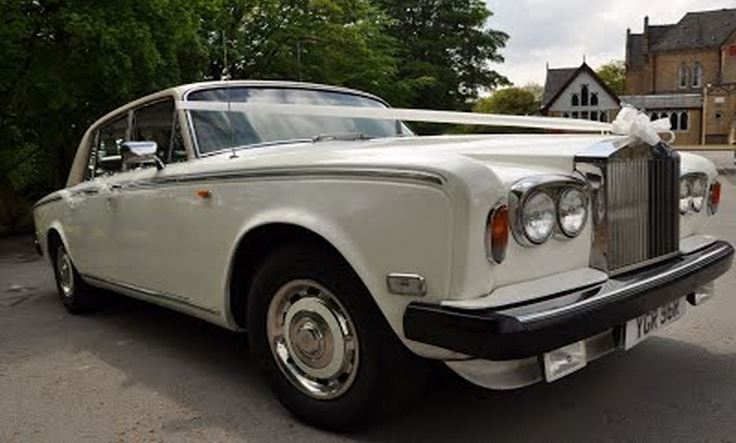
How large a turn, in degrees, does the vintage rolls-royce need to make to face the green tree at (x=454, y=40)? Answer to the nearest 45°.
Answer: approximately 135° to its left

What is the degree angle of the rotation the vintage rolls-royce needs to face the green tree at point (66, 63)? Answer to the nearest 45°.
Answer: approximately 180°

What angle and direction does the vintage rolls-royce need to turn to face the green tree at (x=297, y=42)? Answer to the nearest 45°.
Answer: approximately 135° to its left

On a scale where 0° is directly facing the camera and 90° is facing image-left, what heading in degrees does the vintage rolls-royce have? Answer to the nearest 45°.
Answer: approximately 315°
